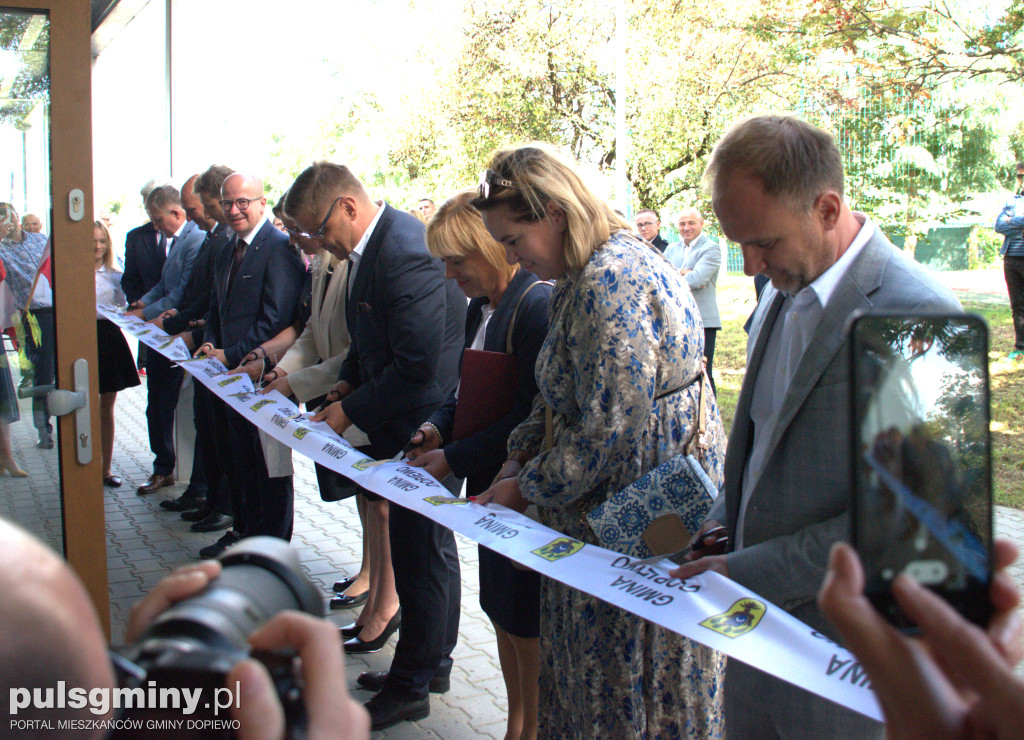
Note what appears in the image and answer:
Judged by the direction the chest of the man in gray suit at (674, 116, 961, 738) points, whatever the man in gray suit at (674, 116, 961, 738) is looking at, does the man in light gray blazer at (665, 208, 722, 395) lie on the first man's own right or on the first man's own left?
on the first man's own right

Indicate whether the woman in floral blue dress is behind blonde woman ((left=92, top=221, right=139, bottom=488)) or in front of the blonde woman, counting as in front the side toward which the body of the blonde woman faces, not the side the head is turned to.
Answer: in front

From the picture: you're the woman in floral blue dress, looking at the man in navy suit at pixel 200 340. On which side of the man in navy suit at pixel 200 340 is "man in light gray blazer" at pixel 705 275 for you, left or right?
right

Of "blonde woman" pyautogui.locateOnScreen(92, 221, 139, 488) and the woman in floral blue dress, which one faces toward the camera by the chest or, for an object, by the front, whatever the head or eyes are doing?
the blonde woman

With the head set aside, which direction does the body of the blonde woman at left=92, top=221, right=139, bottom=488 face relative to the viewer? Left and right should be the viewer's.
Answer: facing the viewer

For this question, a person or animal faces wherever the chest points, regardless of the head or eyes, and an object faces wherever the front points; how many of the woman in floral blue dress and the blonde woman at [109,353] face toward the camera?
1

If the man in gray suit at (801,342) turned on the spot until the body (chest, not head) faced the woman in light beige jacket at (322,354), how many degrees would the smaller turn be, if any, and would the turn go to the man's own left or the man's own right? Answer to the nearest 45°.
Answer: approximately 90° to the man's own right

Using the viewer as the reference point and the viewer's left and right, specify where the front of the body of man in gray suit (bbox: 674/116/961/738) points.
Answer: facing the viewer and to the left of the viewer
